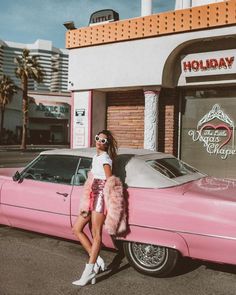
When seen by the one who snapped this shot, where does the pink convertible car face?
facing away from the viewer and to the left of the viewer

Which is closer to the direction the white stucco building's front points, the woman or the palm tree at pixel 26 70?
the woman

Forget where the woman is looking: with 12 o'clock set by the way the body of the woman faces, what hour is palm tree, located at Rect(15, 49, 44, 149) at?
The palm tree is roughly at 4 o'clock from the woman.

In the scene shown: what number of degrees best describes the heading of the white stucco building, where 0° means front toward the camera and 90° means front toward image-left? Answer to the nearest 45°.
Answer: approximately 45°

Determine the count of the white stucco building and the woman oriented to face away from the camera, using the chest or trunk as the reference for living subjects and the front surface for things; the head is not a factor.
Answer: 0

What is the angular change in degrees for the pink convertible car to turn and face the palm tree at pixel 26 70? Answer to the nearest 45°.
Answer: approximately 45° to its right

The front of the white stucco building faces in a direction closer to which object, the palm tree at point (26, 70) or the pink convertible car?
the pink convertible car

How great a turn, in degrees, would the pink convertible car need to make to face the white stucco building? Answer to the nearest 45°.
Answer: approximately 45° to its right

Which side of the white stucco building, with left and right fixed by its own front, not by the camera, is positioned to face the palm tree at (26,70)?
right

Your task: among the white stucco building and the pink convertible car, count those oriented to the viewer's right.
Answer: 0

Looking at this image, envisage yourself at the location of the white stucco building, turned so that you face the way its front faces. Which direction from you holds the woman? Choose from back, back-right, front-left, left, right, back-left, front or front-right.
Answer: front-left
